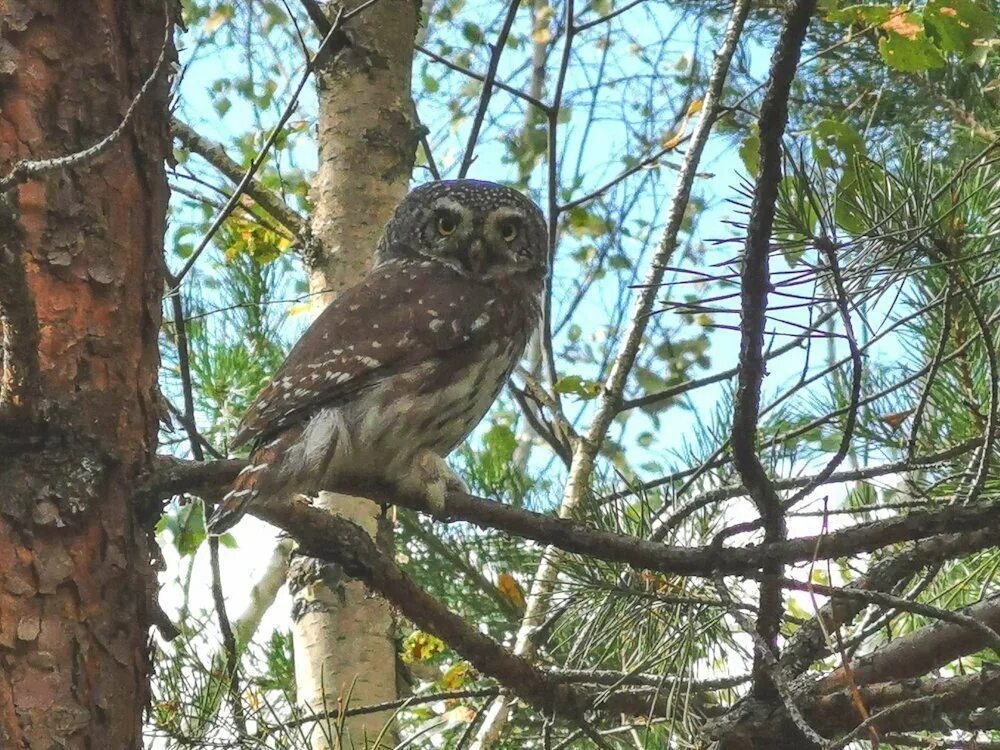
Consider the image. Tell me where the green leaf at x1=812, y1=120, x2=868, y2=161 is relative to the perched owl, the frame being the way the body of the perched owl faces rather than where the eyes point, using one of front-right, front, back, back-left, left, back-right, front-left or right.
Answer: front-right

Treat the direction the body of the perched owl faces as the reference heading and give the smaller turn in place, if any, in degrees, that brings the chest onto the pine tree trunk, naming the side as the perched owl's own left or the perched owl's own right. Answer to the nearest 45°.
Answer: approximately 135° to the perched owl's own right

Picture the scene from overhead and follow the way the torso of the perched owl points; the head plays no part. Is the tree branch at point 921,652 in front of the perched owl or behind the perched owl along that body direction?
in front

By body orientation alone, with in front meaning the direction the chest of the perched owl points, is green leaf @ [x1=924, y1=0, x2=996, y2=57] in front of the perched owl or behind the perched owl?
in front

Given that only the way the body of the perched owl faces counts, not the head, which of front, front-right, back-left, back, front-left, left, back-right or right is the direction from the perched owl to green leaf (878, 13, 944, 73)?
front-right

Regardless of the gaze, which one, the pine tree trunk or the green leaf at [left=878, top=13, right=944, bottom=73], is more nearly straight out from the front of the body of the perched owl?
the green leaf

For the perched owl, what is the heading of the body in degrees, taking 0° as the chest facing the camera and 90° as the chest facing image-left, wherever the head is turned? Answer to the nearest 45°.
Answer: approximately 270°
